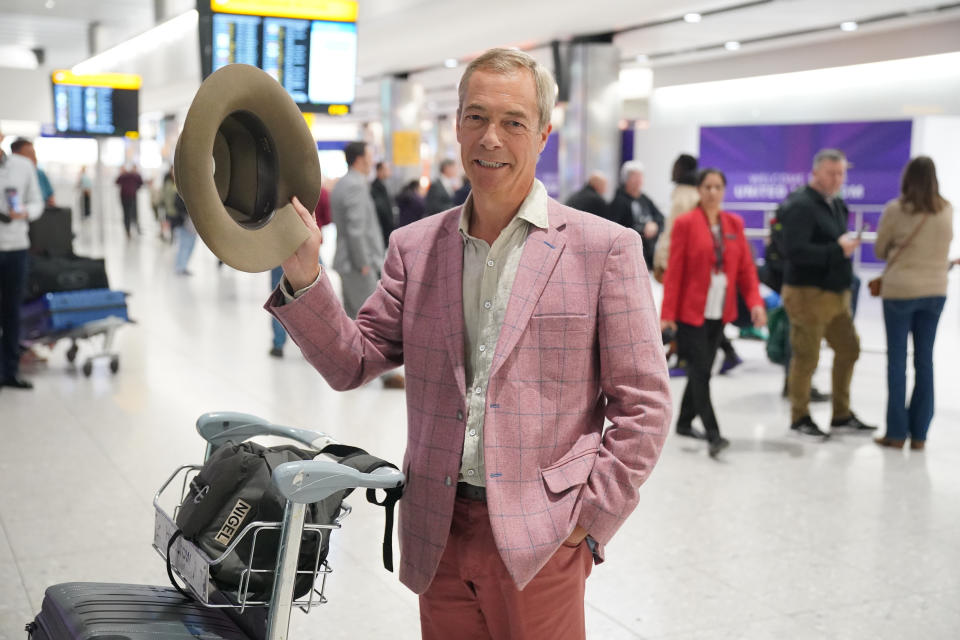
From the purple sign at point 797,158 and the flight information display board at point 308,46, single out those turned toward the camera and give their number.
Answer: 2

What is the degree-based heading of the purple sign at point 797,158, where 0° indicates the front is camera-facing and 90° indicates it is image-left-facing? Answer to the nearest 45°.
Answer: approximately 0°

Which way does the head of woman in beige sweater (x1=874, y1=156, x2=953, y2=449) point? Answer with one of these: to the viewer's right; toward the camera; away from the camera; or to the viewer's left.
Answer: away from the camera

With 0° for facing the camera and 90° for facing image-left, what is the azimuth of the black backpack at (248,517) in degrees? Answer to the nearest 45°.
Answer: approximately 45°

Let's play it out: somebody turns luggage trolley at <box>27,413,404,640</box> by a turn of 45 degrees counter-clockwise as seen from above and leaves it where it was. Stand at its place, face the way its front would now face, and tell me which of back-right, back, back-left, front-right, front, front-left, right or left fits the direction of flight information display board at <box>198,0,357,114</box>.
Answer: back

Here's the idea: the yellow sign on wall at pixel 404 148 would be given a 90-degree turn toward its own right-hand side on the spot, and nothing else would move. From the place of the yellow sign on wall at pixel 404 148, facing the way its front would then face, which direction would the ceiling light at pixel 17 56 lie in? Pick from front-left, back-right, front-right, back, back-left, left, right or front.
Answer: front-right
